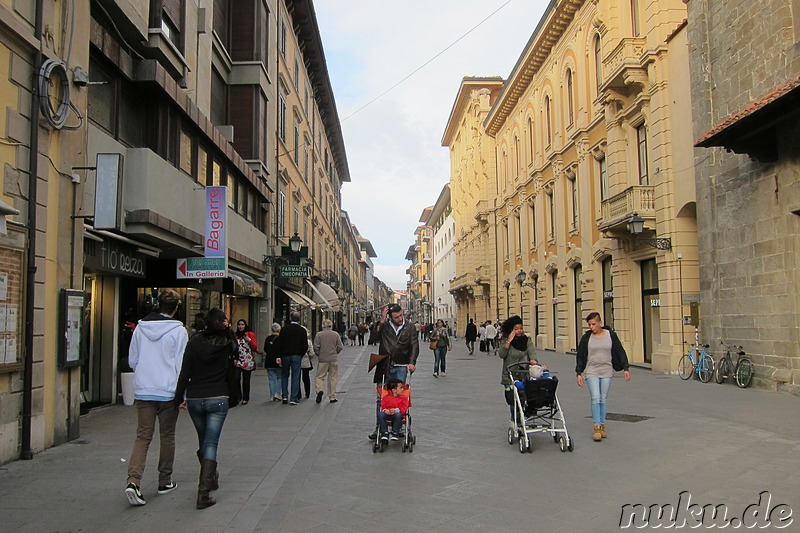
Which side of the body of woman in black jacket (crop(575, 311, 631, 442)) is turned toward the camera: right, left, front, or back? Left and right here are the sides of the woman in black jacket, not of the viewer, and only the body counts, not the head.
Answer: front

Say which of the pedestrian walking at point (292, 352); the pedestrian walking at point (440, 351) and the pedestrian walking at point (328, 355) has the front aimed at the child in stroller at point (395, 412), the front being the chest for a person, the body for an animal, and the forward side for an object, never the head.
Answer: the pedestrian walking at point (440, 351)

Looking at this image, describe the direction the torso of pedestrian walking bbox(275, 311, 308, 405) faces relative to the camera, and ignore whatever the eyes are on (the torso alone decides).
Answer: away from the camera

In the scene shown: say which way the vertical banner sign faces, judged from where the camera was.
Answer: facing the viewer

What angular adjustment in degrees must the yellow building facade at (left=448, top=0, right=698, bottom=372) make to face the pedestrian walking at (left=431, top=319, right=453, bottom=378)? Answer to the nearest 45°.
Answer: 0° — it already faces them

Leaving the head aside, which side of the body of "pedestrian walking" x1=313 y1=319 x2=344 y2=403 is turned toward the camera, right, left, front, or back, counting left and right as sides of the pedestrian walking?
back

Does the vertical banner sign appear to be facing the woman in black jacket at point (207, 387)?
yes

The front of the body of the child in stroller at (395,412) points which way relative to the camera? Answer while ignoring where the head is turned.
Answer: toward the camera

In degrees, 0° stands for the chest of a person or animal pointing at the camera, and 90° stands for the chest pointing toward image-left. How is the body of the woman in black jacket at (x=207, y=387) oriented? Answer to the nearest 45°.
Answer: approximately 180°

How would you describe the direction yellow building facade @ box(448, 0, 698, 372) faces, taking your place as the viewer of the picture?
facing the viewer and to the left of the viewer

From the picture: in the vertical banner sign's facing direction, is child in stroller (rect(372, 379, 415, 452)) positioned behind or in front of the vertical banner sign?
in front

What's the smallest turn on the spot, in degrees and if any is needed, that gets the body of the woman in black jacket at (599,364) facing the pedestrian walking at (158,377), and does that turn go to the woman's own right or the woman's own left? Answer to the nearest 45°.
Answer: approximately 45° to the woman's own right

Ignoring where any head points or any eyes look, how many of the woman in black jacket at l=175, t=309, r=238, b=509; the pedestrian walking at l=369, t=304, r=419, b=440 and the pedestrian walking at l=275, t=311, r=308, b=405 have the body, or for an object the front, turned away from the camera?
2
